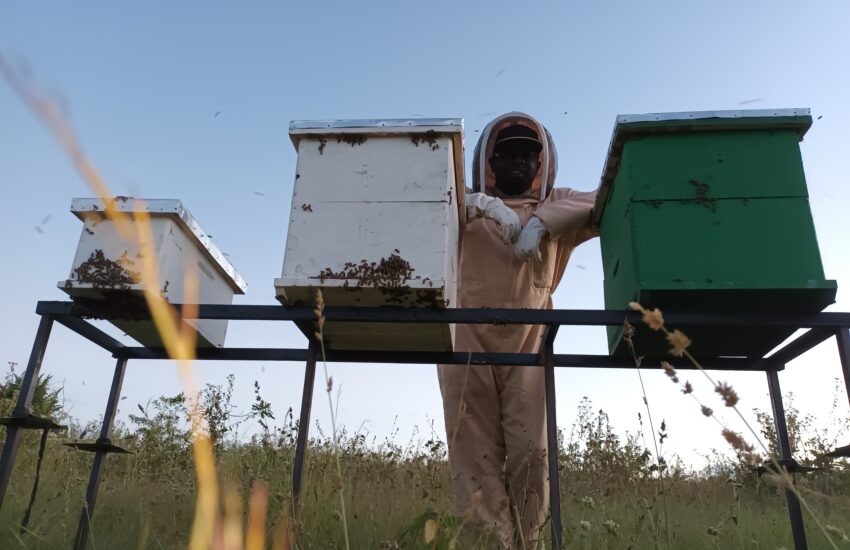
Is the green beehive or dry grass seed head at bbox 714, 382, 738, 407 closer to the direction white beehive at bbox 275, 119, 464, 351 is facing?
the dry grass seed head

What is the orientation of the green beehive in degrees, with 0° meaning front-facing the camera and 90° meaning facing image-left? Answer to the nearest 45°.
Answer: approximately 0°

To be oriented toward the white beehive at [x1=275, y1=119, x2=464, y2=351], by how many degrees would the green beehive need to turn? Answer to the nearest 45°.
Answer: approximately 45° to its right

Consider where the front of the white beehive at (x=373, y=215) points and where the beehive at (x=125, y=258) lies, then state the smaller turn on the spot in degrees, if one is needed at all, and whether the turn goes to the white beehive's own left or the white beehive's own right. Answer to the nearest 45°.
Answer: approximately 90° to the white beehive's own right

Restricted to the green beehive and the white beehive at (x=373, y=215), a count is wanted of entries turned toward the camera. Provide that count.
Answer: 2

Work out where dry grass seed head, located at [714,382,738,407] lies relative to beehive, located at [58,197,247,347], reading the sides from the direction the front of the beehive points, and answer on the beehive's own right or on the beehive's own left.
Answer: on the beehive's own left

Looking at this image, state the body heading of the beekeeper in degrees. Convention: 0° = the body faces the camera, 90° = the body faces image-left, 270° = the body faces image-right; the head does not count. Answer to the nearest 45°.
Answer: approximately 0°

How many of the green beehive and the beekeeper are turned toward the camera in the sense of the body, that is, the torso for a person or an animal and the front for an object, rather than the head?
2

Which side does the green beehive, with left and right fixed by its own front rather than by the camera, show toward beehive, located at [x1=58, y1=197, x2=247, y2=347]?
right
